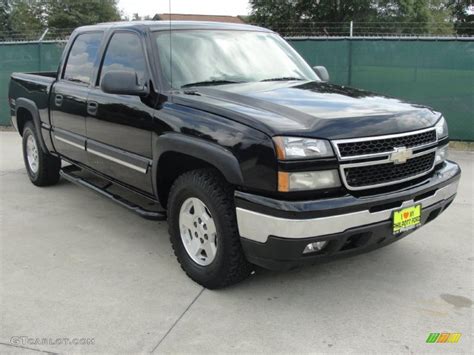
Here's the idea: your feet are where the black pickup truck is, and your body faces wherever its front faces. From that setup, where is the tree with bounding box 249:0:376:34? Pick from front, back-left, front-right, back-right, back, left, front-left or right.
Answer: back-left

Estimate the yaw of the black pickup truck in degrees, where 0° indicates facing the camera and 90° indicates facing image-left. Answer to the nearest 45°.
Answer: approximately 315°

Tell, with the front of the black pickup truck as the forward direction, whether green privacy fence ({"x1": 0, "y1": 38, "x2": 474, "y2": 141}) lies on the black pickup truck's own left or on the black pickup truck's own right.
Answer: on the black pickup truck's own left

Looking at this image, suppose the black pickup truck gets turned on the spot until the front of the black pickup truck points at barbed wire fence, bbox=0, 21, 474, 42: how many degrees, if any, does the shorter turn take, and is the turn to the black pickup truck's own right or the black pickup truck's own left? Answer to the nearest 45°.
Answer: approximately 135° to the black pickup truck's own left
